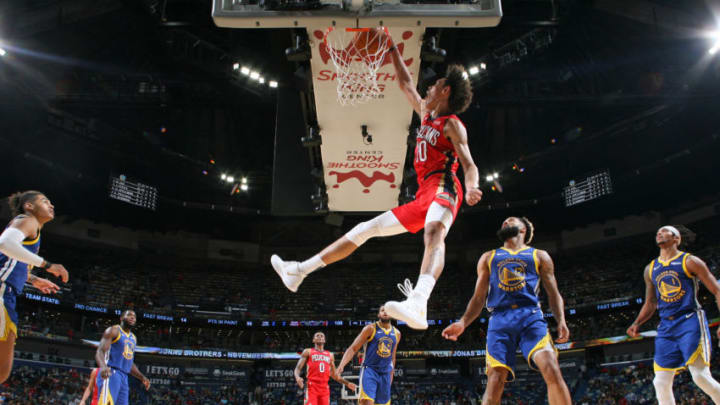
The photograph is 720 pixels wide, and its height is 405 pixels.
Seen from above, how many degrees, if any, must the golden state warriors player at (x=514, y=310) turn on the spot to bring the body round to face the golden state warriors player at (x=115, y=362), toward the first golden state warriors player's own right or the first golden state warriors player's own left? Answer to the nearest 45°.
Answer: approximately 135° to the first golden state warriors player's own right

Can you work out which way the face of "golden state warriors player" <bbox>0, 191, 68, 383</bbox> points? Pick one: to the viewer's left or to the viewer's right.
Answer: to the viewer's right

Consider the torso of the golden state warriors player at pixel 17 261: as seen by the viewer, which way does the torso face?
to the viewer's right

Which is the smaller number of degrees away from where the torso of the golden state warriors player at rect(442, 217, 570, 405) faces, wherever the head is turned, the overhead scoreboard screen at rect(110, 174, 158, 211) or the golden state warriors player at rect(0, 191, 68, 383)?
the golden state warriors player

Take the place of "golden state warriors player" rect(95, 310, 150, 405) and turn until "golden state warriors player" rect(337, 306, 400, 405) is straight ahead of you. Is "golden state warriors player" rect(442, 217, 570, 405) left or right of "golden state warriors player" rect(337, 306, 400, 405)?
right
